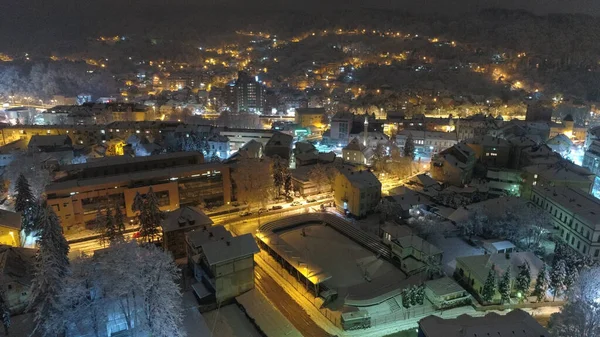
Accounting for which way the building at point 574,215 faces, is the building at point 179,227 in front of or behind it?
in front

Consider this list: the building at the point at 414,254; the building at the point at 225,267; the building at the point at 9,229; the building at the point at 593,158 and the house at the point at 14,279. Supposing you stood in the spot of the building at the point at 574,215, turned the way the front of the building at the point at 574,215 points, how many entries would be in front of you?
4

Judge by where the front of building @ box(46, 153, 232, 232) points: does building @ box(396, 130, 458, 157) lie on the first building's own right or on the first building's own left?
on the first building's own left

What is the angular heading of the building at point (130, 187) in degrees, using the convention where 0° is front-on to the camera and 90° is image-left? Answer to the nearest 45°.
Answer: approximately 0°

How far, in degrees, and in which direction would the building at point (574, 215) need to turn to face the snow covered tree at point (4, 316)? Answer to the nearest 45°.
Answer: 0° — it already faces it

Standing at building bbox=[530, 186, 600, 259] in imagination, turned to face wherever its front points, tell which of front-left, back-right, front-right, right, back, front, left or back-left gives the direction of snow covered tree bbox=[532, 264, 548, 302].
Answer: front-left

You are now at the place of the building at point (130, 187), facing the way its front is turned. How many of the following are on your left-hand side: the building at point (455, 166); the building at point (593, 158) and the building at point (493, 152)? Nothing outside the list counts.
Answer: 3

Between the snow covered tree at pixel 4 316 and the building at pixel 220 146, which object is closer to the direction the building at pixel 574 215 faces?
the snow covered tree

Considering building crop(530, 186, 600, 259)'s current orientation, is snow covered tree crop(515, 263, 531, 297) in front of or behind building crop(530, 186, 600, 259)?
in front

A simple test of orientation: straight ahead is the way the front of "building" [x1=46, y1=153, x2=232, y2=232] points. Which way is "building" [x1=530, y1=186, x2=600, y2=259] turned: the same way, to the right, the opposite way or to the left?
to the right

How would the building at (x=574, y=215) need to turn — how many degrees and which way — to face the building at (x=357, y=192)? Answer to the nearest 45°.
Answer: approximately 45° to its right

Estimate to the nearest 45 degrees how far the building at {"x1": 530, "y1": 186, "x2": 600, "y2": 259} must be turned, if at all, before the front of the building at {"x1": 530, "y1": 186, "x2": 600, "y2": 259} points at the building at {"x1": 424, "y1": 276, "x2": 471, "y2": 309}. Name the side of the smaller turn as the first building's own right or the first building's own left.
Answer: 0° — it already faces it

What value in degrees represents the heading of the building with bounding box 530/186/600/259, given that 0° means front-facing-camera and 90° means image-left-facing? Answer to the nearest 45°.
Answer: approximately 45°

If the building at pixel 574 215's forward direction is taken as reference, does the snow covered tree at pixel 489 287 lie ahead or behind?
ahead
